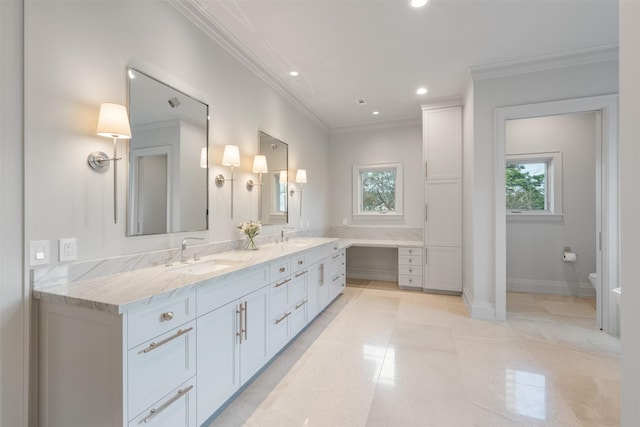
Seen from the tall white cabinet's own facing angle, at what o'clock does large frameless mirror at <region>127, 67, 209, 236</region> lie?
The large frameless mirror is roughly at 1 o'clock from the tall white cabinet.

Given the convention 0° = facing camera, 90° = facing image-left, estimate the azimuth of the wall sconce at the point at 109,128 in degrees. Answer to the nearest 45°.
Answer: approximately 315°

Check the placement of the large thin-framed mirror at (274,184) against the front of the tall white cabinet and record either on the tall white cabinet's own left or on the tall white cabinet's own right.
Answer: on the tall white cabinet's own right

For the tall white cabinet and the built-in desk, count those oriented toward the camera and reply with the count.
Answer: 2

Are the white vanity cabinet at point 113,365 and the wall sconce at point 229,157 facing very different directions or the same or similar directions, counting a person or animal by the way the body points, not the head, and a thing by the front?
same or similar directions

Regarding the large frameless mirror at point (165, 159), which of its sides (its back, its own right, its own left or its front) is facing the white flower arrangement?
left

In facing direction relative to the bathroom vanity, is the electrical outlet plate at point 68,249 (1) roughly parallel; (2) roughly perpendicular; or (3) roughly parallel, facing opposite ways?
roughly parallel

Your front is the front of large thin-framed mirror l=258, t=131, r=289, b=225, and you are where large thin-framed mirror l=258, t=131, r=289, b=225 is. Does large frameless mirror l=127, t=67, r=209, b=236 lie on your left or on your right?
on your right

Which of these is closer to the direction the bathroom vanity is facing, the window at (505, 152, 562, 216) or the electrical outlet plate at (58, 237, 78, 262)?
the window

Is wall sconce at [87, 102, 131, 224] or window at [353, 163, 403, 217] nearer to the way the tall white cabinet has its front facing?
the wall sconce

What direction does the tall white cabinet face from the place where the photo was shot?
facing the viewer

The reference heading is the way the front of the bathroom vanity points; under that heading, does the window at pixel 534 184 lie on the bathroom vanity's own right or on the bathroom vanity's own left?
on the bathroom vanity's own left

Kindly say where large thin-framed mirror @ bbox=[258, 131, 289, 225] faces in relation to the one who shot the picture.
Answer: facing the viewer and to the right of the viewer

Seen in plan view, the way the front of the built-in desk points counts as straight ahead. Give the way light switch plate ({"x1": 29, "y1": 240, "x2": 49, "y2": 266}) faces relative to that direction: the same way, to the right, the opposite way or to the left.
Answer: to the left
